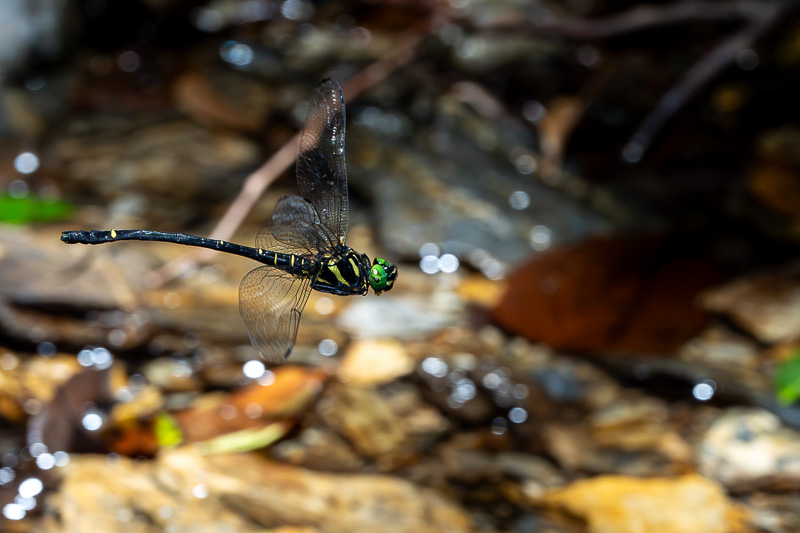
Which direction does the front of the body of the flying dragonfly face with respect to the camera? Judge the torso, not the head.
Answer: to the viewer's right

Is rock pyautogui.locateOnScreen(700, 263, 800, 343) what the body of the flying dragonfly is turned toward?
yes

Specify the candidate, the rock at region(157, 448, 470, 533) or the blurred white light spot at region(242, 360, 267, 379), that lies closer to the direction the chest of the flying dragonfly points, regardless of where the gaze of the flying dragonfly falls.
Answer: the rock

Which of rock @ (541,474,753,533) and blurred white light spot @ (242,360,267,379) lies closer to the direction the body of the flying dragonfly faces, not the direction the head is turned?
the rock
